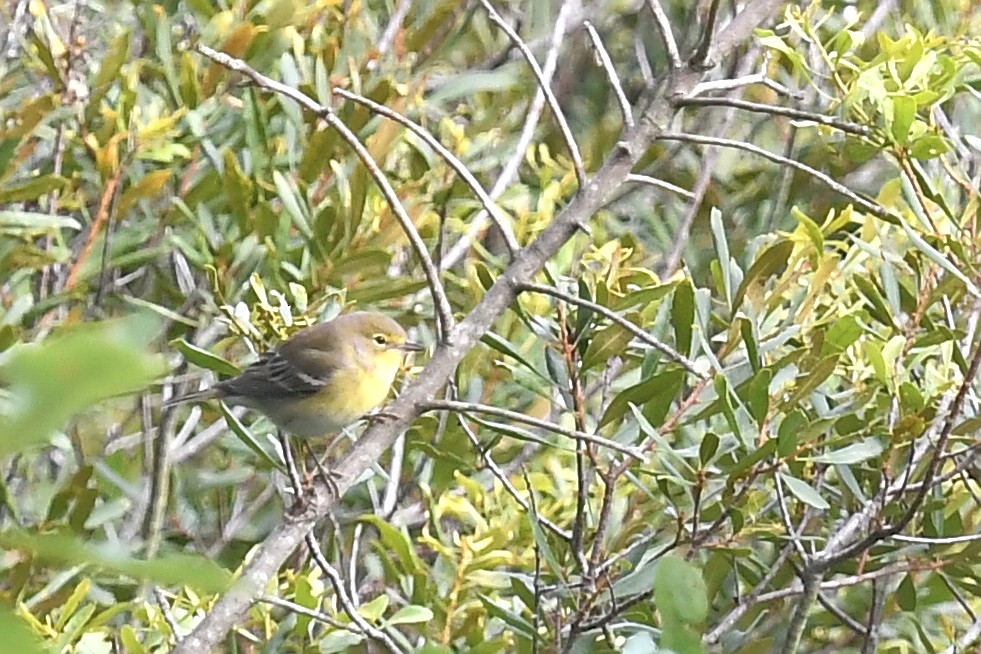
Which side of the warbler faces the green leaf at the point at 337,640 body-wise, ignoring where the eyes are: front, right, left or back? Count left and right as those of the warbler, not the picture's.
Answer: right

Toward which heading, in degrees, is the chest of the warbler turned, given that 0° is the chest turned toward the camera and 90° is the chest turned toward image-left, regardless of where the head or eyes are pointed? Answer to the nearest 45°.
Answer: approximately 270°

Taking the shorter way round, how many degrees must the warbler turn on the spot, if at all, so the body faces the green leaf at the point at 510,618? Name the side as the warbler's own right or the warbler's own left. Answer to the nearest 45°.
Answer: approximately 90° to the warbler's own right
